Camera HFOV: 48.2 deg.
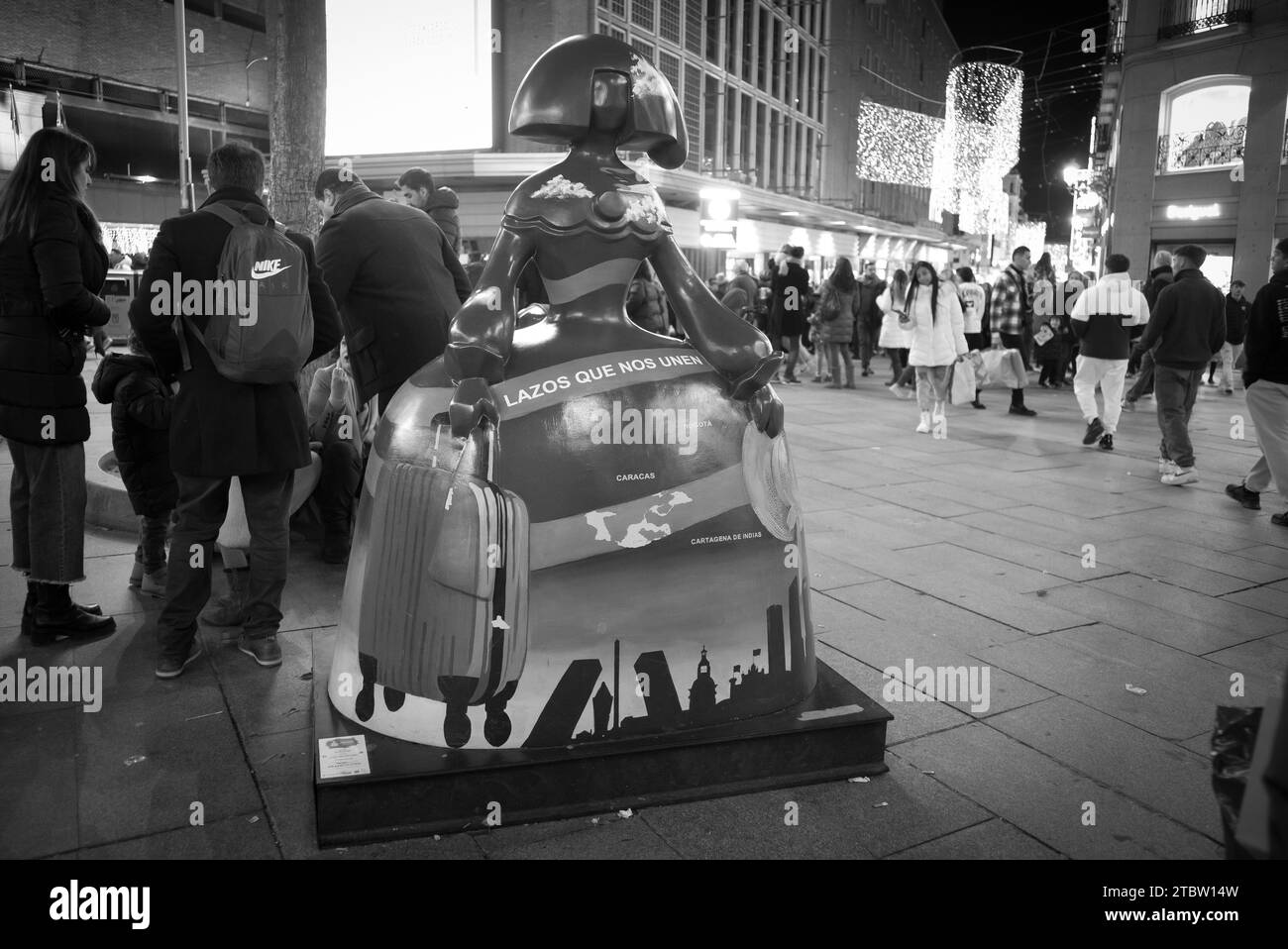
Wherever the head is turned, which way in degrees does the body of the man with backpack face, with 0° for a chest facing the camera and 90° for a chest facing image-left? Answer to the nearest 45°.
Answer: approximately 180°

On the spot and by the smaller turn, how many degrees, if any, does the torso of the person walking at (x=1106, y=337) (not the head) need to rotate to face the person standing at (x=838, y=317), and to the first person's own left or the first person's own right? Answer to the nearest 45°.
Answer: approximately 45° to the first person's own left

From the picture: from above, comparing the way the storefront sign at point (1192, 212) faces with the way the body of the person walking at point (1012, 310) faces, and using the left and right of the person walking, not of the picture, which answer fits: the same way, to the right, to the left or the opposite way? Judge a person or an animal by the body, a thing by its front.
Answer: to the right

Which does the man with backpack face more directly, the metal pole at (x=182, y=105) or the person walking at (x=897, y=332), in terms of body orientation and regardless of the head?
the metal pole

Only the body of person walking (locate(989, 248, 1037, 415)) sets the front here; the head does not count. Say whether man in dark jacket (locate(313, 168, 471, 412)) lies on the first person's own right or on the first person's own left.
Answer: on the first person's own right

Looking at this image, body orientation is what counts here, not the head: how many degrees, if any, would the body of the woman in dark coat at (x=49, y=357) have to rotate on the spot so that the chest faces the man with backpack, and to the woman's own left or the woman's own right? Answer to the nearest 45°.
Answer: approximately 45° to the woman's own right

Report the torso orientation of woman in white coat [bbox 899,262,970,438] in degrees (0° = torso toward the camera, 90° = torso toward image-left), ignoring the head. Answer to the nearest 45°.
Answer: approximately 0°

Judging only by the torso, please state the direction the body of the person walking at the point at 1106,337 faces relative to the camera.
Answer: away from the camera

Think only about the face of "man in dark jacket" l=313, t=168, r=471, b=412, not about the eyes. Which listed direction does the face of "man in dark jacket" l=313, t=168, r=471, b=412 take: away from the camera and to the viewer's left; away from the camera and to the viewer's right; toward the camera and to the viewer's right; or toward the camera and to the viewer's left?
away from the camera and to the viewer's left

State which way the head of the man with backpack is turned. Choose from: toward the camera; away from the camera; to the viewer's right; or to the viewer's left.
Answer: away from the camera

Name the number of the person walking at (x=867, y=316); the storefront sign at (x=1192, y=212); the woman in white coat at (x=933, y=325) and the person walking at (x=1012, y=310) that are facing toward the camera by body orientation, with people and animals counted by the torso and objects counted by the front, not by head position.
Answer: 3

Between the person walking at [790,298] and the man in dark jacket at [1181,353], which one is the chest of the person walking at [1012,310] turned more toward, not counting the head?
the man in dark jacket

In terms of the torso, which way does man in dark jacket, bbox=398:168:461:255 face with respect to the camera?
to the viewer's left
